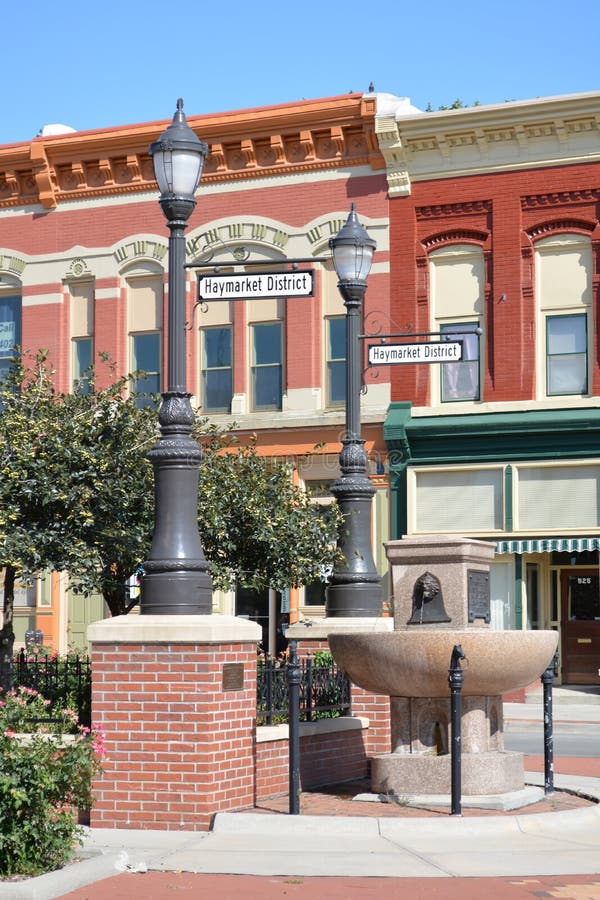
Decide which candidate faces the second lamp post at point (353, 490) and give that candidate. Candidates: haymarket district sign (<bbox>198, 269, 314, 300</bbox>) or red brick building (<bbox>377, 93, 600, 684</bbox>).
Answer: the red brick building

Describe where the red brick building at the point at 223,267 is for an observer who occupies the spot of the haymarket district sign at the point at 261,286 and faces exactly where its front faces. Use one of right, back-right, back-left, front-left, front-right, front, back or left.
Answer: back

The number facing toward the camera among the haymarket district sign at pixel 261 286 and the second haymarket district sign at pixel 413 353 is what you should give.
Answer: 2

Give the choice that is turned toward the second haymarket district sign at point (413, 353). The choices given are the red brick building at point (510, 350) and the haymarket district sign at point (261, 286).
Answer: the red brick building

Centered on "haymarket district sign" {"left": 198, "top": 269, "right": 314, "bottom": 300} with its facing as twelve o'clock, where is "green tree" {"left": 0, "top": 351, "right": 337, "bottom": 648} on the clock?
The green tree is roughly at 5 o'clock from the haymarket district sign.

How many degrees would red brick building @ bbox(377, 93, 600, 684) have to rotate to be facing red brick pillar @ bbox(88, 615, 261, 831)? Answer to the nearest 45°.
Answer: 0° — it already faces it

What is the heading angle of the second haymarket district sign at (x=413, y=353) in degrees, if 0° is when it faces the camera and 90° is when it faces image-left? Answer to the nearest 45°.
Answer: approximately 0°
